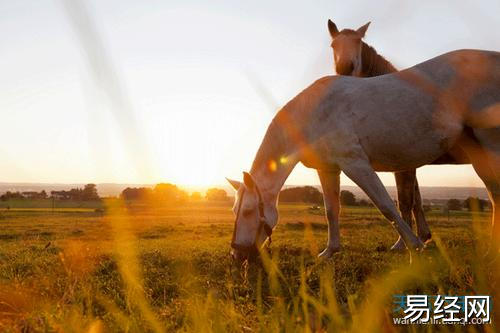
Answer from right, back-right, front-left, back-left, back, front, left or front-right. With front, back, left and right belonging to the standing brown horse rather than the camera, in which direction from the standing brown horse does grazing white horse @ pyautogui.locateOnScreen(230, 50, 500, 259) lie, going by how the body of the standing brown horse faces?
front-left

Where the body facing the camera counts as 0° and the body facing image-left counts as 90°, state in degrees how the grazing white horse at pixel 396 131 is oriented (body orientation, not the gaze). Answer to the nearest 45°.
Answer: approximately 90°

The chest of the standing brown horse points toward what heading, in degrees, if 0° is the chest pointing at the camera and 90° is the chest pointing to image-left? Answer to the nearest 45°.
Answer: approximately 45°

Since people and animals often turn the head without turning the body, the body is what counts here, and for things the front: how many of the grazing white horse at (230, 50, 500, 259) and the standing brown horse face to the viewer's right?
0

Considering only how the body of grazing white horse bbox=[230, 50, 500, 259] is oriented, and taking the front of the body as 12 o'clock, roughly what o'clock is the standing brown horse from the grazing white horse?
The standing brown horse is roughly at 3 o'clock from the grazing white horse.
